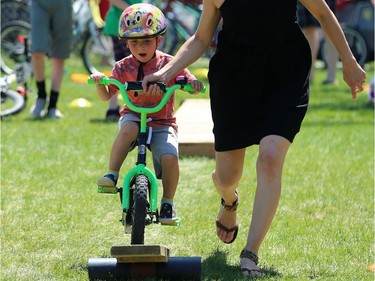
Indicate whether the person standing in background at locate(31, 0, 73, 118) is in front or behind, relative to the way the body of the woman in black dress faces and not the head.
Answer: behind

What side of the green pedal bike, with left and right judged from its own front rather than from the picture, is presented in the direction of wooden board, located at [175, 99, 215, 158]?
back

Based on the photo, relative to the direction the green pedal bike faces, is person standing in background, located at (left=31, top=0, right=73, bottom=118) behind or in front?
behind

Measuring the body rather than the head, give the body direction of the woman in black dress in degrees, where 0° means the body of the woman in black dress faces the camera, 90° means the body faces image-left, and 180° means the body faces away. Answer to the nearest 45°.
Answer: approximately 0°

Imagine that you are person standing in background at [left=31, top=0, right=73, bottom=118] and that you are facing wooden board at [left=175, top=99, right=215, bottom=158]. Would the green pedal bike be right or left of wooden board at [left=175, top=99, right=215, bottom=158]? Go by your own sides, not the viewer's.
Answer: right

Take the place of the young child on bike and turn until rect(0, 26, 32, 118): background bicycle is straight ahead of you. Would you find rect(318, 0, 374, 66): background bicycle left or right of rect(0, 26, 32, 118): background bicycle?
right

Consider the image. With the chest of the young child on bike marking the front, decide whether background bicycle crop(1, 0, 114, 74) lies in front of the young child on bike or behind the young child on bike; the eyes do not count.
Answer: behind

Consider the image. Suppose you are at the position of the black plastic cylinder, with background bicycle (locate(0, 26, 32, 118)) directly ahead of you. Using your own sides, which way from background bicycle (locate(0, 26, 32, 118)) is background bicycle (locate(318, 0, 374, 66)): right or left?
right
